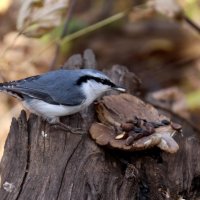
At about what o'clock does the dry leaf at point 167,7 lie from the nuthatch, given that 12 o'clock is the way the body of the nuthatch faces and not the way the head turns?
The dry leaf is roughly at 11 o'clock from the nuthatch.

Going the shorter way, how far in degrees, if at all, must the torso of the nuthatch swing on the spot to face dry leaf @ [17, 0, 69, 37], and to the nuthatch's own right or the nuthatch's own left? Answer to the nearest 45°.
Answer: approximately 90° to the nuthatch's own left

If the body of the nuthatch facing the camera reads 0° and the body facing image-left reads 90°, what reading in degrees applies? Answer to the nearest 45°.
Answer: approximately 270°
